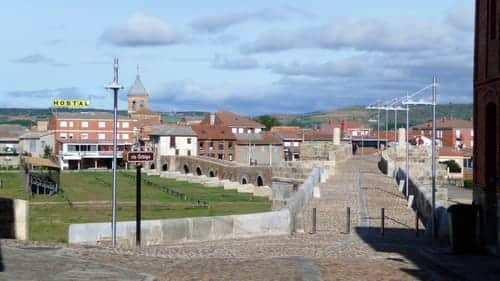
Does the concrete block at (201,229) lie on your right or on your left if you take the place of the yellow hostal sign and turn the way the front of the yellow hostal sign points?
on your left

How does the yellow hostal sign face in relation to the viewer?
toward the camera
